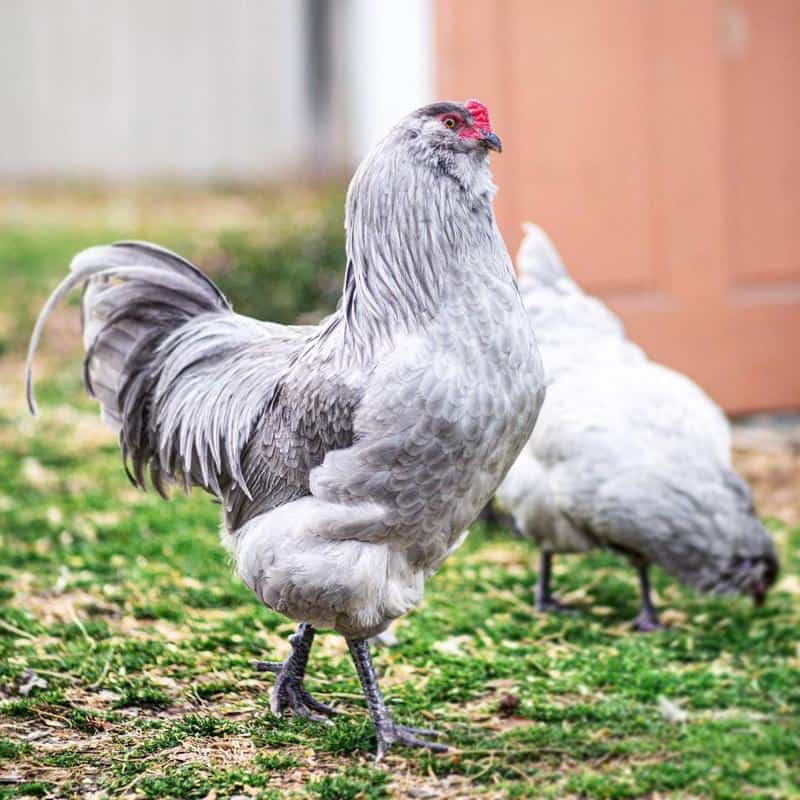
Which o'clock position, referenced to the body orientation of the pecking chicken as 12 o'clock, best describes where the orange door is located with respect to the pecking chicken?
The orange door is roughly at 9 o'clock from the pecking chicken.

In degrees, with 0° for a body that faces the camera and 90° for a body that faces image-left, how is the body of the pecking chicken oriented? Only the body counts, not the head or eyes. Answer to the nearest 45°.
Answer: approximately 270°

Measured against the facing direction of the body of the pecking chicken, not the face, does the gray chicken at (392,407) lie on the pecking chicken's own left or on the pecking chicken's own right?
on the pecking chicken's own right

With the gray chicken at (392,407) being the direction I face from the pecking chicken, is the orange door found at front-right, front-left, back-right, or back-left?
back-right

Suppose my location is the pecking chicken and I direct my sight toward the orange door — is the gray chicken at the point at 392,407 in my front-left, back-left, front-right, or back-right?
back-left
